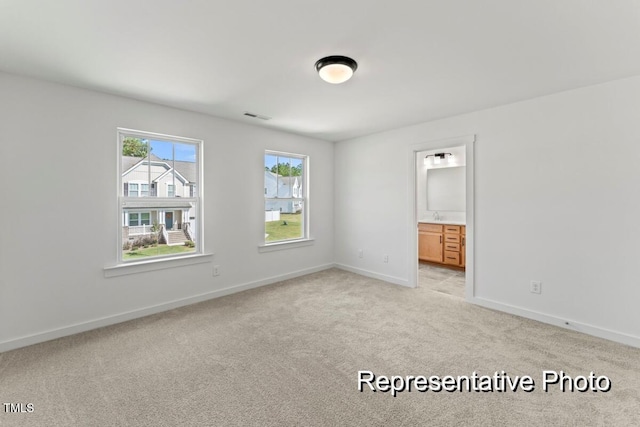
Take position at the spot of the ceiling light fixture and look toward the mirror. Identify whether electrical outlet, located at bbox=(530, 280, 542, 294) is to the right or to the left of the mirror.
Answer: right

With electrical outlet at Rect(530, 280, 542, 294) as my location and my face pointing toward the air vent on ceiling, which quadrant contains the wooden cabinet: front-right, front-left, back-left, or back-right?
front-right

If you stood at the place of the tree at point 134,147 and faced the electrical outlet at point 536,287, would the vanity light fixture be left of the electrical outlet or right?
left

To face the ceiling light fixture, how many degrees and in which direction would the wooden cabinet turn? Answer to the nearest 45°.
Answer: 0° — it already faces it

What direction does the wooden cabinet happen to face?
toward the camera

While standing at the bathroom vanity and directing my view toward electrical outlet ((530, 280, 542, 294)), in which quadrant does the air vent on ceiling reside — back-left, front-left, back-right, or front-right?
front-right

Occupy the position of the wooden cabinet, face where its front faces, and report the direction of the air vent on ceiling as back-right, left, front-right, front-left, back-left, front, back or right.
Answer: front-right

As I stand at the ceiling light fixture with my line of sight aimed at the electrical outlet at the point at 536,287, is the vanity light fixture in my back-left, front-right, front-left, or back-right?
front-left

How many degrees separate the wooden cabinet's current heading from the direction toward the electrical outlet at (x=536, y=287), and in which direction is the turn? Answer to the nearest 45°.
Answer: approximately 45° to its left

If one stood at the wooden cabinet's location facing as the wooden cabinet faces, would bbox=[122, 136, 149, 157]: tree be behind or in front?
in front
